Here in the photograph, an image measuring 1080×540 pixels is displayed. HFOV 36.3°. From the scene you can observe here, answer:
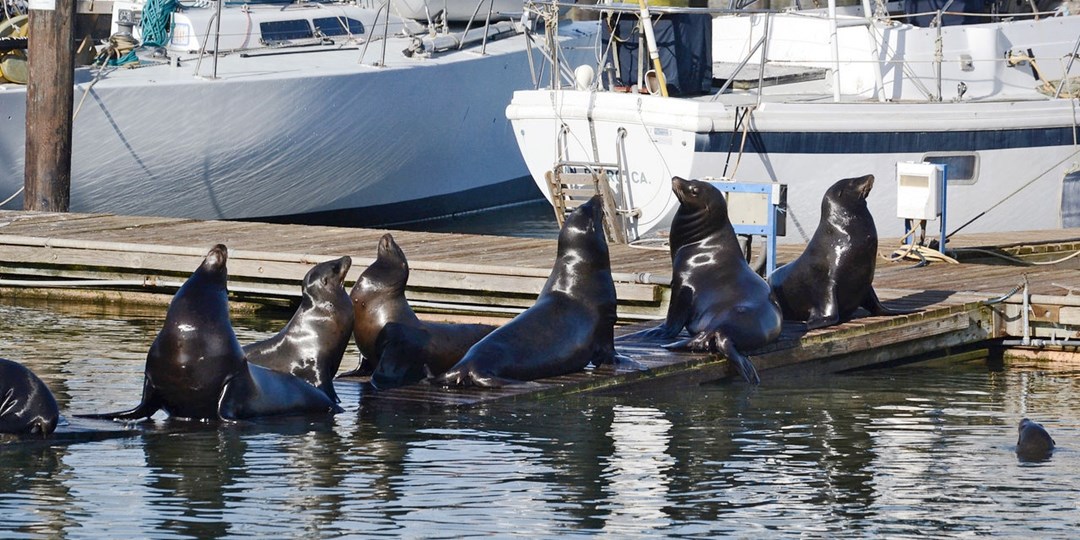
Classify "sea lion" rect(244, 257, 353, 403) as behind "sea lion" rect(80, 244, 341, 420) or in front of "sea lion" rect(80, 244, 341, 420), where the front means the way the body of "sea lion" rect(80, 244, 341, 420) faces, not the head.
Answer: behind

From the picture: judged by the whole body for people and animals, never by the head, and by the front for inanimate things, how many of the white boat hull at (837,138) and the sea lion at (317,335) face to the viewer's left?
0

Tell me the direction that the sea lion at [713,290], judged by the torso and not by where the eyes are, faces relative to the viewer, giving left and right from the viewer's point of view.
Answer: facing to the left of the viewer

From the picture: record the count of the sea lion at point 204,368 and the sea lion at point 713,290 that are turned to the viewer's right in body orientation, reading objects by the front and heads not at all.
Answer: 0

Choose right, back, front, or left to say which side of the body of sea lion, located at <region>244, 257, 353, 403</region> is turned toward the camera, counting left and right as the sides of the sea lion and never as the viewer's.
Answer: right

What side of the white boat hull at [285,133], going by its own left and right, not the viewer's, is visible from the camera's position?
right

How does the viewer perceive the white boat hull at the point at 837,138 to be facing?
facing away from the viewer and to the right of the viewer

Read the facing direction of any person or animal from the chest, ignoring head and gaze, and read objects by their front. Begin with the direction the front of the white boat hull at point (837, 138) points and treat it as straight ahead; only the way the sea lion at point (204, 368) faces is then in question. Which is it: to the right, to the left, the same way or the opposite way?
the opposite way

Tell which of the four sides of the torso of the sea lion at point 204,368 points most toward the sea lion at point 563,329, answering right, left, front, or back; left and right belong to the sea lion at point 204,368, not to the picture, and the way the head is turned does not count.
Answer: back

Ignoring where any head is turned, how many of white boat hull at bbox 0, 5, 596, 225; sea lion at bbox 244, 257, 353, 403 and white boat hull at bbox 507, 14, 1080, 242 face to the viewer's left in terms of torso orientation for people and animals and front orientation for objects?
0
